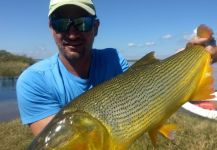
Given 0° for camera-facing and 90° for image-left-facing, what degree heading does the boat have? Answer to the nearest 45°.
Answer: approximately 90°

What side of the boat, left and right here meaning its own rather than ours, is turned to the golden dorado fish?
left

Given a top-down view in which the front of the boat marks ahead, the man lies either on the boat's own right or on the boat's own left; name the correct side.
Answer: on the boat's own left
